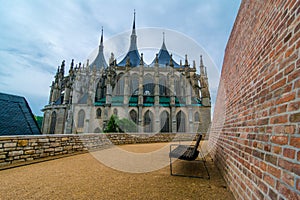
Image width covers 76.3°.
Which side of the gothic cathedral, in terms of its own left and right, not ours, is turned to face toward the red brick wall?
back
